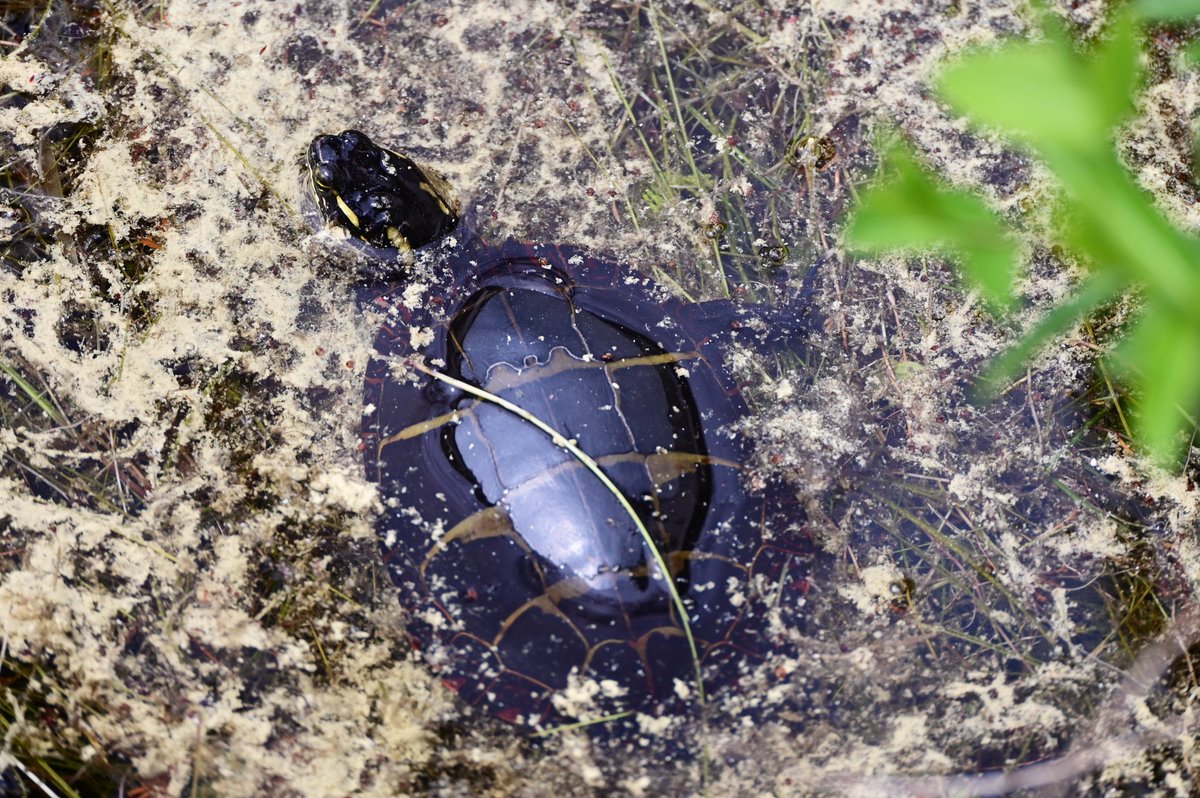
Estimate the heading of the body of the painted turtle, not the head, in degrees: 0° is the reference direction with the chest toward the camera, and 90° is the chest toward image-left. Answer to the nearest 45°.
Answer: approximately 135°

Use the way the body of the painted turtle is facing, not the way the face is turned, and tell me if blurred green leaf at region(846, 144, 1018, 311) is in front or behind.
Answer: behind

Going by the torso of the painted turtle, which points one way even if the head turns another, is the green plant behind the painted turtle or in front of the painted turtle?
behind
